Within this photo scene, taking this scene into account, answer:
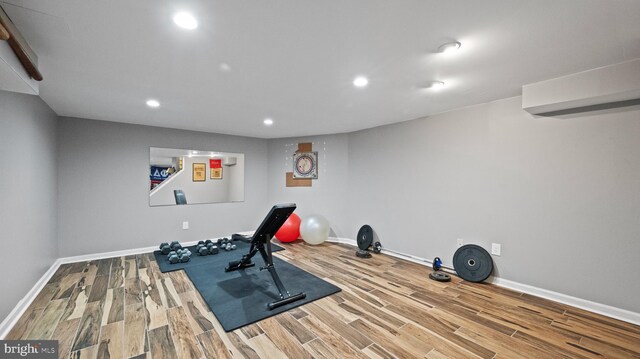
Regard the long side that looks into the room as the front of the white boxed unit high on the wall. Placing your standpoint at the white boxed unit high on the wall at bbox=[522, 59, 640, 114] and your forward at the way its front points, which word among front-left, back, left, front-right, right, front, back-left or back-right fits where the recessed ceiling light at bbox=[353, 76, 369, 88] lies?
front

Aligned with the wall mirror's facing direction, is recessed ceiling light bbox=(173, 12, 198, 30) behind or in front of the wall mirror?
in front

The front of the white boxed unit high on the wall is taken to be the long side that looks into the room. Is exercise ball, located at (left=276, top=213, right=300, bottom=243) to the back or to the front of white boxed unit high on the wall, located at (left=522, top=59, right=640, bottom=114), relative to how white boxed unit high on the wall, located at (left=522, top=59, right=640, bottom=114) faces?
to the front

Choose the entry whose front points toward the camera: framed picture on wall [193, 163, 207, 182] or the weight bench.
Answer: the framed picture on wall

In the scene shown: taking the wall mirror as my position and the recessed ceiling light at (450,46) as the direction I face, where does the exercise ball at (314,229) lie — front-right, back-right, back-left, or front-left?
front-left

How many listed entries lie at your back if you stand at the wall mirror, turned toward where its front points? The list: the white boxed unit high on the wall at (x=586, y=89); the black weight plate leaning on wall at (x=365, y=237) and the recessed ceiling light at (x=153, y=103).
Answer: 0

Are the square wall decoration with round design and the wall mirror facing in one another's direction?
no

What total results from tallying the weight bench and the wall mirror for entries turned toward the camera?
1

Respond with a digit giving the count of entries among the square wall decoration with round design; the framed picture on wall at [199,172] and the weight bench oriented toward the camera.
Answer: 2

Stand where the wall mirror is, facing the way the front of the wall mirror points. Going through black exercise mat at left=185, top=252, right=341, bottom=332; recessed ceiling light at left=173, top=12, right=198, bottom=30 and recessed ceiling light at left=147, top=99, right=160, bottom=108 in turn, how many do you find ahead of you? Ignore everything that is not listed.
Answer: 3

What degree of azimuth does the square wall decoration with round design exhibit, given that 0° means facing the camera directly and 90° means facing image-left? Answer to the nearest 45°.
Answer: approximately 0°

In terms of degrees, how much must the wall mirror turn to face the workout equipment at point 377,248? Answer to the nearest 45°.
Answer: approximately 45° to its left

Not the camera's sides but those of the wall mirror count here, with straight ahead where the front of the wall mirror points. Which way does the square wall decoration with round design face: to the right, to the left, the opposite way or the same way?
the same way

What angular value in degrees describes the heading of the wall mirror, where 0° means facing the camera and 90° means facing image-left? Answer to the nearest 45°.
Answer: approximately 0°
